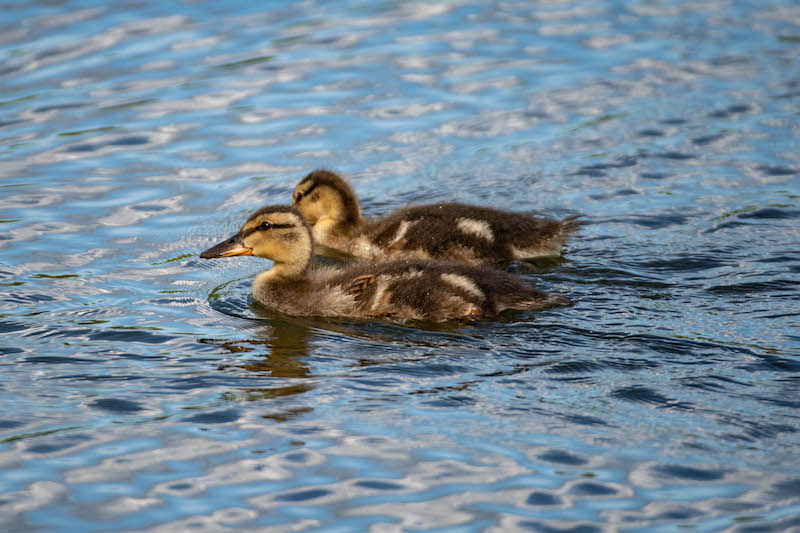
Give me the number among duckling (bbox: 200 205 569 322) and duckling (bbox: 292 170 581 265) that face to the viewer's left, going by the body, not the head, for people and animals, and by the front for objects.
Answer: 2

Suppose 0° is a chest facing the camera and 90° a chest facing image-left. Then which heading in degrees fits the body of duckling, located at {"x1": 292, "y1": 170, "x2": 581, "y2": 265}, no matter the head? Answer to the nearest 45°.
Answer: approximately 90°

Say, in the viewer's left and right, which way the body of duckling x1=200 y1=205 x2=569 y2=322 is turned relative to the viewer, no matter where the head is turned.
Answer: facing to the left of the viewer

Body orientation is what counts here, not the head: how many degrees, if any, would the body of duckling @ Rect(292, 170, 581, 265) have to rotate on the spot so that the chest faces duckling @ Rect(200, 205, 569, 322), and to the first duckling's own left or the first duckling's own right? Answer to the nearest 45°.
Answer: approximately 45° to the first duckling's own left

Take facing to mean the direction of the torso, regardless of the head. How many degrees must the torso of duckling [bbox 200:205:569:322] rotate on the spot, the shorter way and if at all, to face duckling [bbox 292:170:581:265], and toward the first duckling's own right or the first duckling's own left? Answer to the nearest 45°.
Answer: approximately 135° to the first duckling's own right
